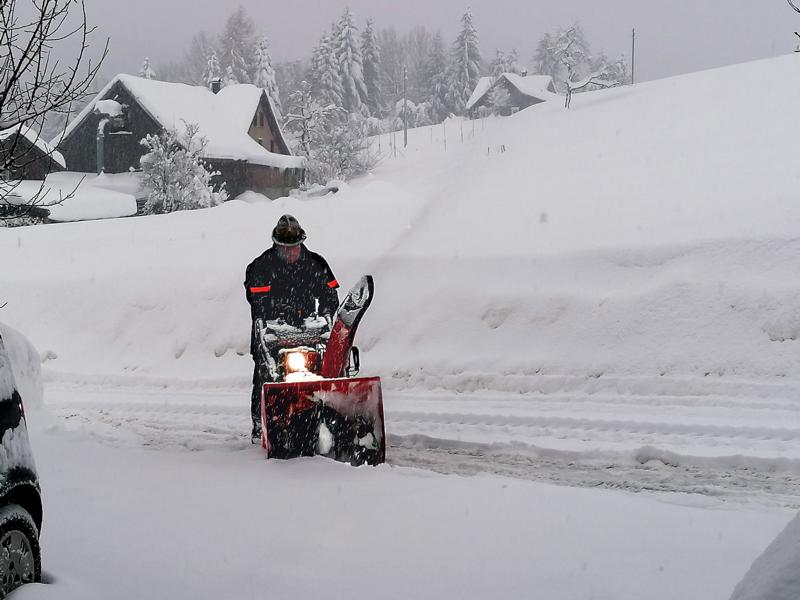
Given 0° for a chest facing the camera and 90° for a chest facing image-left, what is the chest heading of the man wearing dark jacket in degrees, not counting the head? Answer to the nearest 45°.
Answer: approximately 0°

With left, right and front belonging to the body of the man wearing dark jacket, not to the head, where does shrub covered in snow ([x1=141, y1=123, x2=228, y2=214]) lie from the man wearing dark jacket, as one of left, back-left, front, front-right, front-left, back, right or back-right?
back

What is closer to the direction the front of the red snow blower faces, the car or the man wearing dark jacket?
the car

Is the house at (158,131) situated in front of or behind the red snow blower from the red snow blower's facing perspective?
behind

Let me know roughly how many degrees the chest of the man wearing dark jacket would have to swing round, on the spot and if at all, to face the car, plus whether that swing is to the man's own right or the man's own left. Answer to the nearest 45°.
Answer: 0° — they already face it

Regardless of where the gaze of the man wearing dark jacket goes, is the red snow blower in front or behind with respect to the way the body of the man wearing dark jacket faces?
in front

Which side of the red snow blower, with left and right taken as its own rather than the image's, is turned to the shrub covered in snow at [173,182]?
back

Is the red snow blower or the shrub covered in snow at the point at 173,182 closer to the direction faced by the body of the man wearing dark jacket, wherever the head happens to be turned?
the red snow blower

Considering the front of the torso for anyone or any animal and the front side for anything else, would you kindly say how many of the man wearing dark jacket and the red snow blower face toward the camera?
2
